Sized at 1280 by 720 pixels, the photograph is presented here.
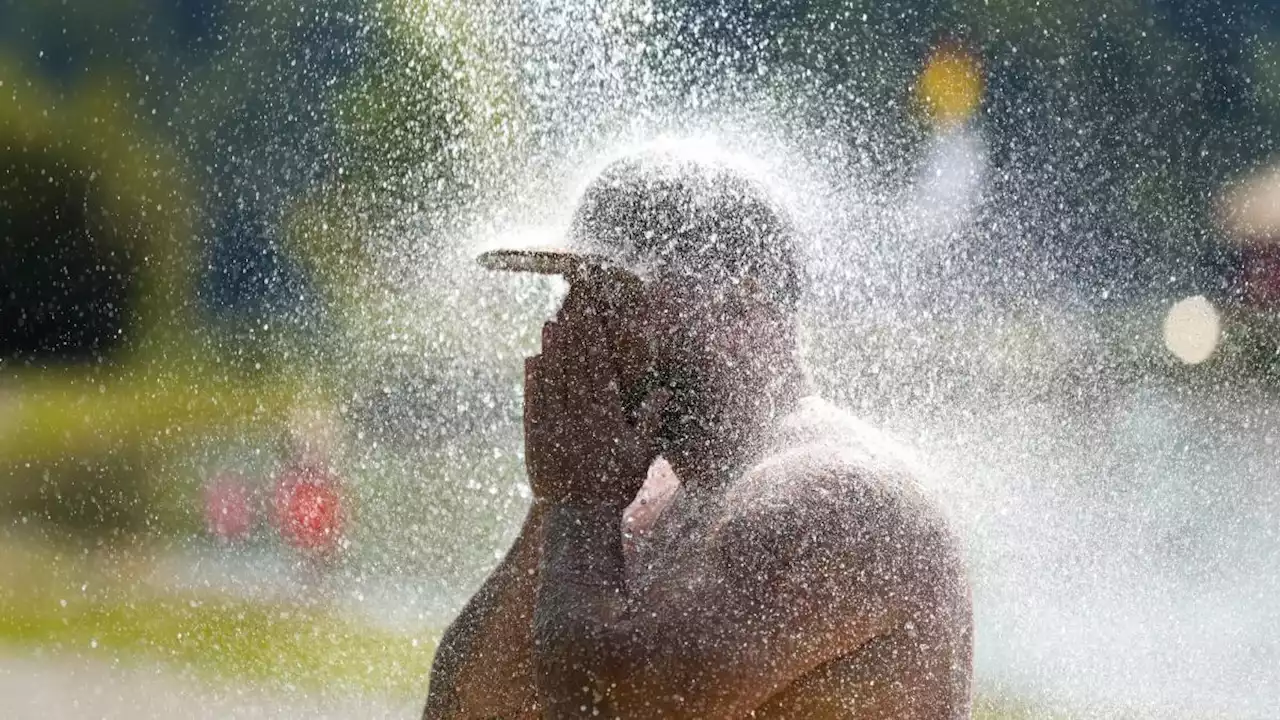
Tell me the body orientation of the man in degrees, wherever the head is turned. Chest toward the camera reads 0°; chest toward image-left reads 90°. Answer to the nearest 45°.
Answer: approximately 45°
